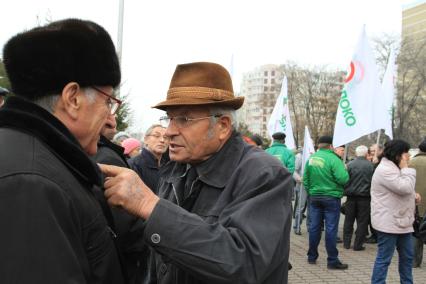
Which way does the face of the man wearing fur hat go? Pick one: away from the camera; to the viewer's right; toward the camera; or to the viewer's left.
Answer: to the viewer's right

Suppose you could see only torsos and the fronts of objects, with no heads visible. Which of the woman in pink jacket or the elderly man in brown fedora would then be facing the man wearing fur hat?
the elderly man in brown fedora

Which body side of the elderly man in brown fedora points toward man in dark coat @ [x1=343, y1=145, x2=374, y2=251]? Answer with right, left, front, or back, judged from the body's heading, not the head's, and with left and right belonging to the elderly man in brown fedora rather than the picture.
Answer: back

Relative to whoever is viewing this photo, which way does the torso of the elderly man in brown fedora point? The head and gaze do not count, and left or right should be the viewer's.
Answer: facing the viewer and to the left of the viewer

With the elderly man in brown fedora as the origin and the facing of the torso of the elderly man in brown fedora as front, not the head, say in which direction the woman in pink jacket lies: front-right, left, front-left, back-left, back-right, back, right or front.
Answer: back

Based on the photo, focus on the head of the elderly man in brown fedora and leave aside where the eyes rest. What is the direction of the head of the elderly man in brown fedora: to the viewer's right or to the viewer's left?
to the viewer's left

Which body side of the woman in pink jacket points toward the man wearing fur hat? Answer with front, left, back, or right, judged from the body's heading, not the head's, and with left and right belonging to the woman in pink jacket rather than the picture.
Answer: right
